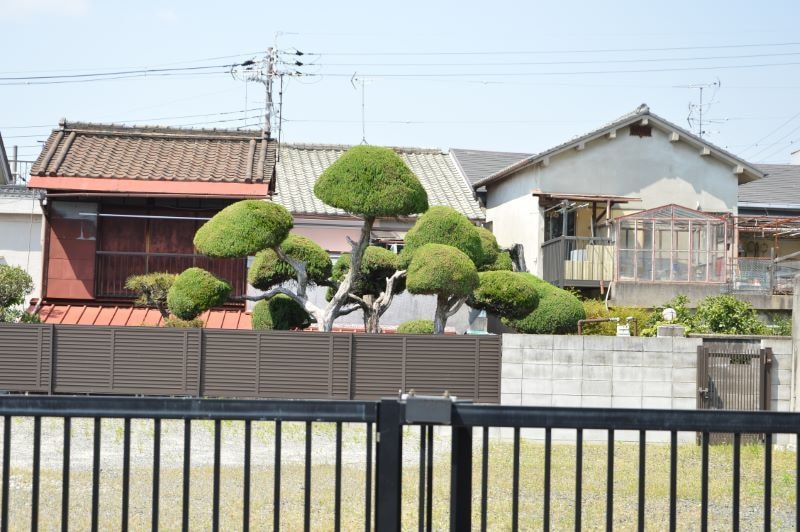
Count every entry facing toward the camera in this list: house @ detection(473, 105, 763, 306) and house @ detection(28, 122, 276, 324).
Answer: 2

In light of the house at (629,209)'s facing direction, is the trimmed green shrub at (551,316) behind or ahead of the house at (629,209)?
ahead

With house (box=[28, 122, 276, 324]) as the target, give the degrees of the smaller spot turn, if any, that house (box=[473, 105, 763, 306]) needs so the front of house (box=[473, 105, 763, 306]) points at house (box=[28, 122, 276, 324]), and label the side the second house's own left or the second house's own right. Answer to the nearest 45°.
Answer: approximately 45° to the second house's own right

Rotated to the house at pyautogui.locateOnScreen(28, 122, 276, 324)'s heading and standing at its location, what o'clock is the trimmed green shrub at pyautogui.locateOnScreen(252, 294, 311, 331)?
The trimmed green shrub is roughly at 11 o'clock from the house.

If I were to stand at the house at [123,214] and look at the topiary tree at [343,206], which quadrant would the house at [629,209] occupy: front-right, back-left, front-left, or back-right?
front-left

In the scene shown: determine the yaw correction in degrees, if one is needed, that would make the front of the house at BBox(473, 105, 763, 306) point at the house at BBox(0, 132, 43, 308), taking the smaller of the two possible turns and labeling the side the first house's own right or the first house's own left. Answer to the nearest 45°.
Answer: approximately 90° to the first house's own right

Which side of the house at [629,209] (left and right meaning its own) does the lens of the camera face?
front

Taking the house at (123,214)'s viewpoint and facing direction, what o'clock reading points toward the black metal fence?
The black metal fence is roughly at 12 o'clock from the house.

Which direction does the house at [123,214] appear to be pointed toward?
toward the camera

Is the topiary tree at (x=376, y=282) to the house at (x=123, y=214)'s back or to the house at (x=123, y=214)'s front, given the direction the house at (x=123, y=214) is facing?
to the front

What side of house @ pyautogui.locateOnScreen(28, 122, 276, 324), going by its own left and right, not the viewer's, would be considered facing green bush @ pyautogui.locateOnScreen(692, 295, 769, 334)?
left

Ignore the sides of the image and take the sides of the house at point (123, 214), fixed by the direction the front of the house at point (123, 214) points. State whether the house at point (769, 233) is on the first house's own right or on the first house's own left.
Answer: on the first house's own left

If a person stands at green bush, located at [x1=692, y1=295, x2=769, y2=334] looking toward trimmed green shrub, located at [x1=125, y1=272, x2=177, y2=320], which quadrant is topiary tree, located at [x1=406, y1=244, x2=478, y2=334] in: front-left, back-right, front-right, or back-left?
front-left

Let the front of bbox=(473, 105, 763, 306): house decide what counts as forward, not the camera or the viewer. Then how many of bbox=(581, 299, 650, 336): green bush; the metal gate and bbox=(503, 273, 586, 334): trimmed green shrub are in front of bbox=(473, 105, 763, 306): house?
3

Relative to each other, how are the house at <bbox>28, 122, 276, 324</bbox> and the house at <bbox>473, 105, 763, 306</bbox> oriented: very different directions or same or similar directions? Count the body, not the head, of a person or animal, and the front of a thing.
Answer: same or similar directions

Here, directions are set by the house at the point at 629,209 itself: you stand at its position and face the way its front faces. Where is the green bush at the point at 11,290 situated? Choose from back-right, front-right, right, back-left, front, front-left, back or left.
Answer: front-right

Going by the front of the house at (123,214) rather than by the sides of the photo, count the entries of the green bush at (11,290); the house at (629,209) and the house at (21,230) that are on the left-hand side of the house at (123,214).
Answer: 1
